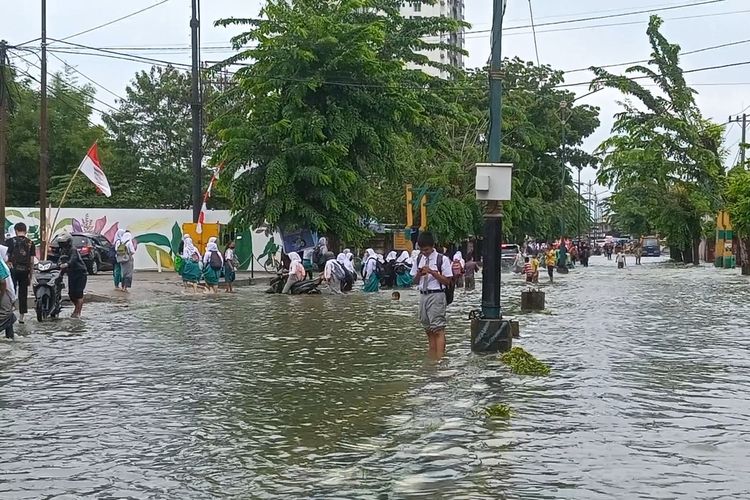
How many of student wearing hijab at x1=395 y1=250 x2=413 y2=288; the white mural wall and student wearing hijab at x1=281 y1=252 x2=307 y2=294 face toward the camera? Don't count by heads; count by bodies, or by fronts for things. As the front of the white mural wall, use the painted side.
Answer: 1

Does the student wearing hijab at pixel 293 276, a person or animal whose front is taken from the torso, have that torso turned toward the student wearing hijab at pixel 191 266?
yes

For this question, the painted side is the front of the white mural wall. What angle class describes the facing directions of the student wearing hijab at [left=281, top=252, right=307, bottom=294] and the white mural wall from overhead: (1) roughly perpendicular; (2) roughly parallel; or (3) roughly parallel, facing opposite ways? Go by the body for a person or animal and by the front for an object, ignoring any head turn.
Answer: roughly perpendicular

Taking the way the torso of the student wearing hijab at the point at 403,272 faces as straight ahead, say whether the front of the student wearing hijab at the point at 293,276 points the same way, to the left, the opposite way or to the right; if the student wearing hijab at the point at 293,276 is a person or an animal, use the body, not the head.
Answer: to the left

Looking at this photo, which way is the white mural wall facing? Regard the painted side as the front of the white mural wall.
toward the camera

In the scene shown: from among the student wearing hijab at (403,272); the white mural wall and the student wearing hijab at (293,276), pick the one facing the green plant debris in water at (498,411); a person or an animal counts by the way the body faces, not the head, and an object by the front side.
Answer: the white mural wall

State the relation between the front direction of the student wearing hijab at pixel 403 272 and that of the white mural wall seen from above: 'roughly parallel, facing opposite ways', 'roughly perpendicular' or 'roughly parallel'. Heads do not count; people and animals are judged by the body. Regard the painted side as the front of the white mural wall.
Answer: roughly parallel, facing opposite ways

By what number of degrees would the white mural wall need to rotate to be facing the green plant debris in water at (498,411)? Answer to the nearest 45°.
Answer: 0° — it already faces it

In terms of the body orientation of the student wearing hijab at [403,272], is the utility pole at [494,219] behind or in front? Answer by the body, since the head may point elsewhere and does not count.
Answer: behind

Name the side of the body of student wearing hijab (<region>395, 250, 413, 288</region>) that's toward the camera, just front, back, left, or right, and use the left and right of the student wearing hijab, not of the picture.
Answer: back

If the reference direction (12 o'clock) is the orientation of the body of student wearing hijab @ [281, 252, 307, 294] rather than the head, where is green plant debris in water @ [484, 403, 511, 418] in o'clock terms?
The green plant debris in water is roughly at 9 o'clock from the student wearing hijab.

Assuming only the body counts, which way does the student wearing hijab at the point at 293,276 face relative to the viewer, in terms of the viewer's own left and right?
facing to the left of the viewer

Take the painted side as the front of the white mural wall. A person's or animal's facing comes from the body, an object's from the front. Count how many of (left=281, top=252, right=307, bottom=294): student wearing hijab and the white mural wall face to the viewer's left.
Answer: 1
